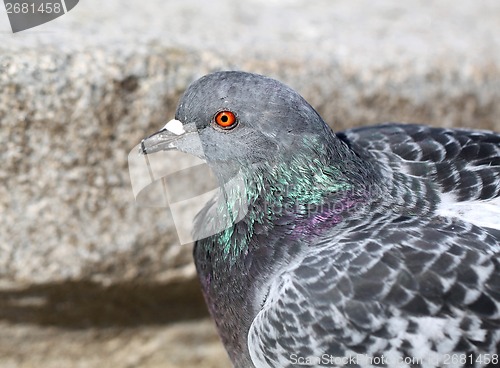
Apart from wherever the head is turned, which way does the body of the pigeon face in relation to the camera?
to the viewer's left
